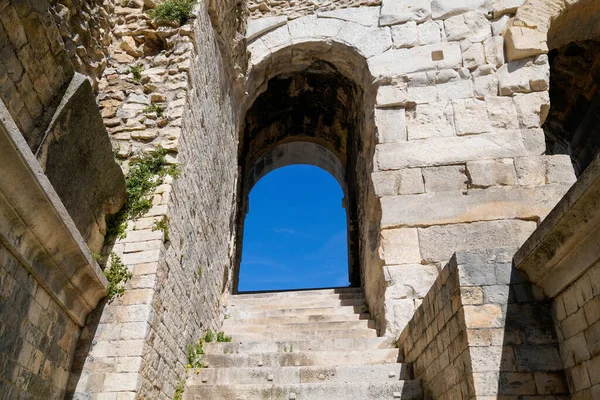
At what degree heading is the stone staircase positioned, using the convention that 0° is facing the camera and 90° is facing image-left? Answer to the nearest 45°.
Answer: approximately 0°
